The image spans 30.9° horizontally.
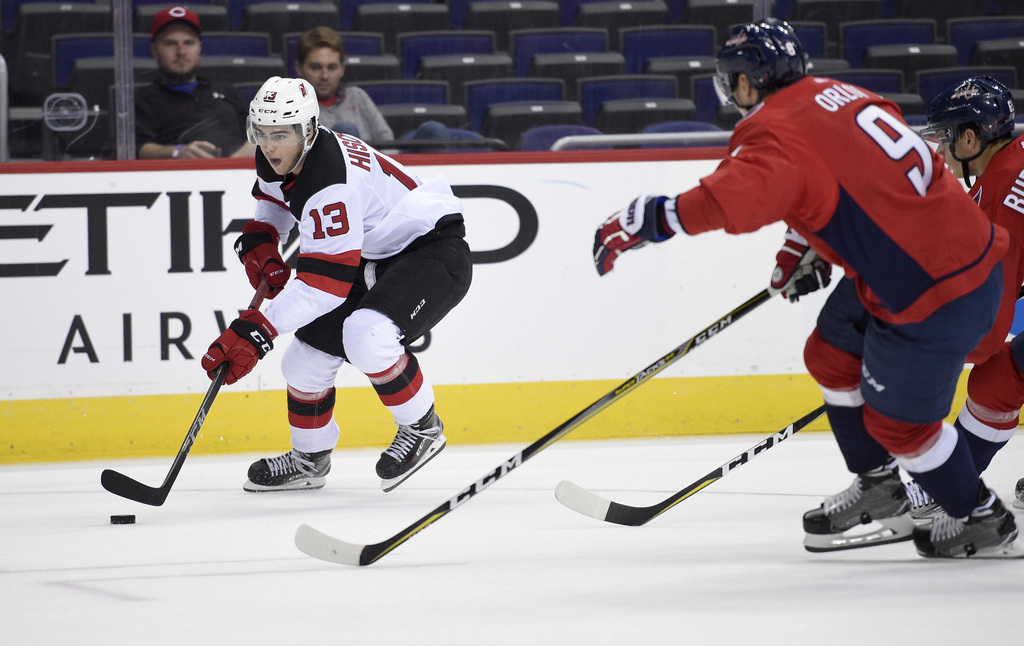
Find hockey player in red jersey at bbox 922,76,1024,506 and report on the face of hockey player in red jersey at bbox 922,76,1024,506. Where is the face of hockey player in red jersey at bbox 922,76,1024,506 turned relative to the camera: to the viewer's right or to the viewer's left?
to the viewer's left

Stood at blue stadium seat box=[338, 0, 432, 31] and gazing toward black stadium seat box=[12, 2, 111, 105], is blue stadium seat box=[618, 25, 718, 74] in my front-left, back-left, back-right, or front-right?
back-left

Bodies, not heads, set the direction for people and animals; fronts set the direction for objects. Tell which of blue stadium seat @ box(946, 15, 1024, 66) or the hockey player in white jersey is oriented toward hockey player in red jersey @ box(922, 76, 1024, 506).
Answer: the blue stadium seat

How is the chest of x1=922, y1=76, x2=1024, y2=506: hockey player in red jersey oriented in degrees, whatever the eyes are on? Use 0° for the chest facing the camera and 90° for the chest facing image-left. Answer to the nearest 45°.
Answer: approximately 90°

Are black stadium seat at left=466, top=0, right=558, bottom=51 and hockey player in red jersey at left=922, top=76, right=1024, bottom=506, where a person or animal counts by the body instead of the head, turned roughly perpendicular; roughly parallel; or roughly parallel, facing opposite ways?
roughly perpendicular

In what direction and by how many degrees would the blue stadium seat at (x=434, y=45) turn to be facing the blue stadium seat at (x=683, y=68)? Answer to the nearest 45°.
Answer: approximately 90° to its left

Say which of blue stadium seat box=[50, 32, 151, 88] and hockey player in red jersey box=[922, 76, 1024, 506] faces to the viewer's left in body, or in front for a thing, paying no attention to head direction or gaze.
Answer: the hockey player in red jersey
